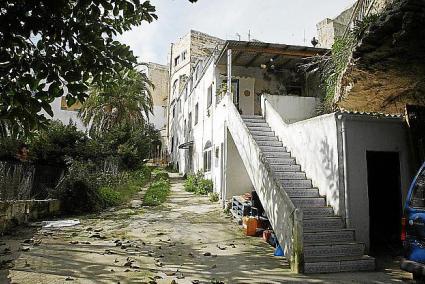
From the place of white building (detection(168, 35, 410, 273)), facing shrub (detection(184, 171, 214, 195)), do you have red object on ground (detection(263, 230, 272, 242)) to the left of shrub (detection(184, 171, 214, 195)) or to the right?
left

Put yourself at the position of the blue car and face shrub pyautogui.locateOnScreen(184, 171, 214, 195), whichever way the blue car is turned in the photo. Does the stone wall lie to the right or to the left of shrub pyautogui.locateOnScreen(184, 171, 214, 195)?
left
